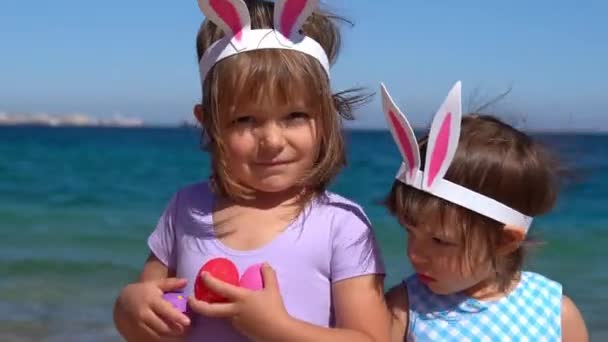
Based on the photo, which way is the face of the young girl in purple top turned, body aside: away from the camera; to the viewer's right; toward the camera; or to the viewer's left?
toward the camera

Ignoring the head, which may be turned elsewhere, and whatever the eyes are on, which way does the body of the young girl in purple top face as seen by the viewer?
toward the camera

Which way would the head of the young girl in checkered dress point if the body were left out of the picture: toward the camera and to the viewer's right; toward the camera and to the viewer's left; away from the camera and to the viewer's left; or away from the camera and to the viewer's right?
toward the camera and to the viewer's left

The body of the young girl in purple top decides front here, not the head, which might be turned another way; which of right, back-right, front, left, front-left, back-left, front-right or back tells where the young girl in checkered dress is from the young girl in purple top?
left
